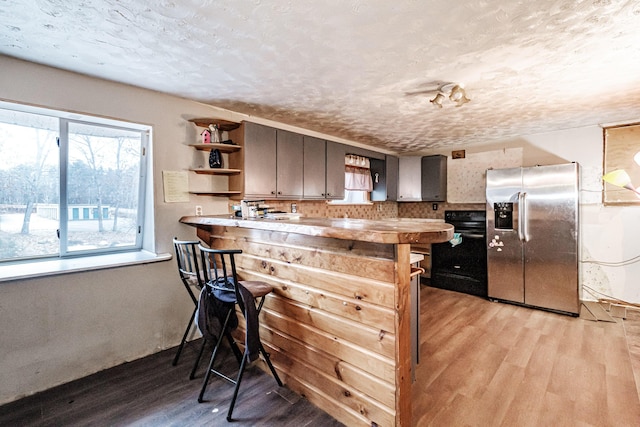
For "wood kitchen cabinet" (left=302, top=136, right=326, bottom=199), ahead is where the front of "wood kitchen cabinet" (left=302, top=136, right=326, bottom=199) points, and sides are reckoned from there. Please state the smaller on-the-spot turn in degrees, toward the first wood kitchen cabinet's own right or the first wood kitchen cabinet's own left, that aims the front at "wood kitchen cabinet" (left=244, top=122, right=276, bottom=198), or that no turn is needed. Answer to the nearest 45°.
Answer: approximately 90° to the first wood kitchen cabinet's own right

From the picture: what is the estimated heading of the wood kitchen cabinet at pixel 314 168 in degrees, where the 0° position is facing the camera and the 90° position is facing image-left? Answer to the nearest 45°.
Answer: approximately 315°

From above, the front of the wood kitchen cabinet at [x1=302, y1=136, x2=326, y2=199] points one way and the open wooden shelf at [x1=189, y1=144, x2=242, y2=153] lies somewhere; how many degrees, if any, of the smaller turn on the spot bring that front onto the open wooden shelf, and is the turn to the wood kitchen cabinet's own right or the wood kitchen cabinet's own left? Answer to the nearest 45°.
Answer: approximately 90° to the wood kitchen cabinet's own right

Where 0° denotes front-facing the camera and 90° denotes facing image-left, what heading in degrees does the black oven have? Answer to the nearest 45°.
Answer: approximately 45°

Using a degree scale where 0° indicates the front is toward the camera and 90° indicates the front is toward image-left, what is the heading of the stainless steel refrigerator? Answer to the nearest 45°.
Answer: approximately 45°
